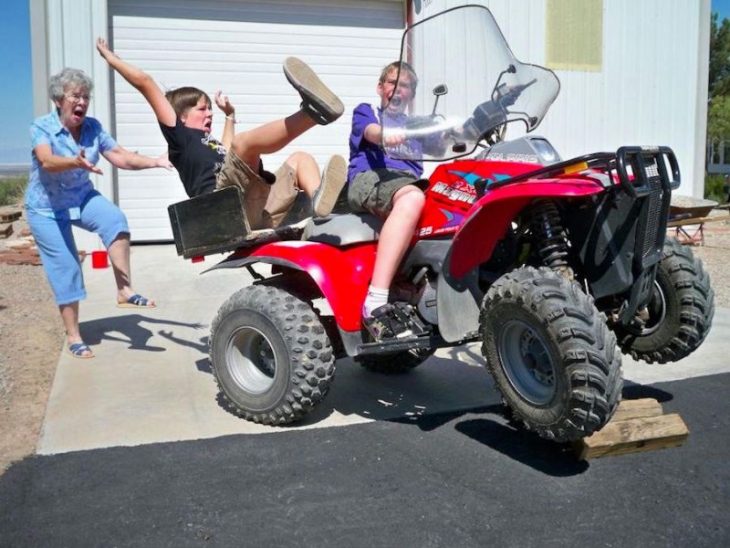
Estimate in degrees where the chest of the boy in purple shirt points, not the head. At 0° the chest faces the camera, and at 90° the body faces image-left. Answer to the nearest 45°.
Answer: approximately 315°

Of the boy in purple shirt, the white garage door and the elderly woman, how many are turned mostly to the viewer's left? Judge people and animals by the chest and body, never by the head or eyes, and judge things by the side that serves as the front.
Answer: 0

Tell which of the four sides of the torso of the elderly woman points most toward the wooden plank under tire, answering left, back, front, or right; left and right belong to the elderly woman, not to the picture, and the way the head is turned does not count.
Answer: front

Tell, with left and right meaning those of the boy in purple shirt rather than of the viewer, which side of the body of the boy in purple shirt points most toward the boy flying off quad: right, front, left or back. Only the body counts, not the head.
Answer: back

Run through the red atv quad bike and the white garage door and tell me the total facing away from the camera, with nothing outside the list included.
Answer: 0

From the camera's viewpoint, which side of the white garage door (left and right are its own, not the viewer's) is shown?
front

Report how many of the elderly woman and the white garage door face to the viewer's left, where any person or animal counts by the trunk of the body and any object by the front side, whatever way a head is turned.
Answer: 0

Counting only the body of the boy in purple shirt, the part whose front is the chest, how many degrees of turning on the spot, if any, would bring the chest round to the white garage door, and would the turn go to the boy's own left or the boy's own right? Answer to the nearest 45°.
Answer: approximately 135° to the boy's own left

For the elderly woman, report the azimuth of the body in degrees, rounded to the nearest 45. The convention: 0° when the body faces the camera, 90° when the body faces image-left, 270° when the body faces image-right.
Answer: approximately 315°

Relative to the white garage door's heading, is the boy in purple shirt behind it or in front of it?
in front

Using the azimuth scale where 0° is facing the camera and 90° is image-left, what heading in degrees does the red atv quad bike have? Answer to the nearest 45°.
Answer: approximately 315°

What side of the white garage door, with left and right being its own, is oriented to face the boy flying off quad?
front

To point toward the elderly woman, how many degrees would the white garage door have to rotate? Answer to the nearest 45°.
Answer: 0° — it already faces them
